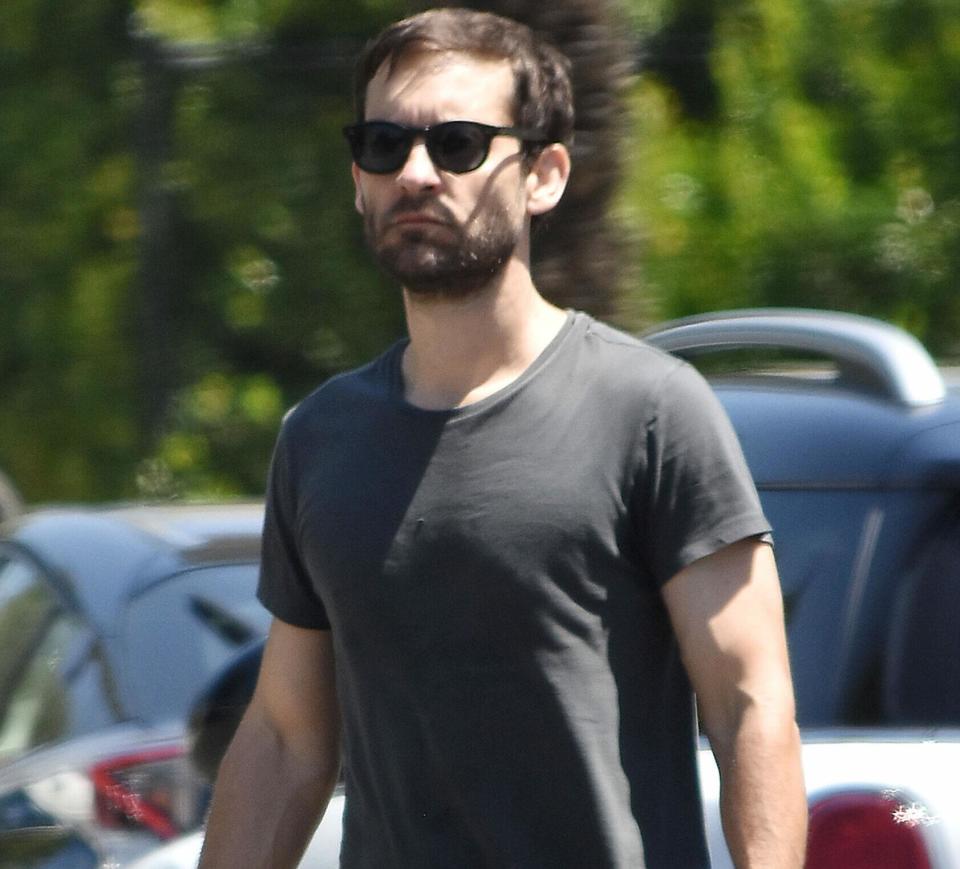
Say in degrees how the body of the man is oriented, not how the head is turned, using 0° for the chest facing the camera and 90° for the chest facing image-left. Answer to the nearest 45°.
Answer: approximately 45°

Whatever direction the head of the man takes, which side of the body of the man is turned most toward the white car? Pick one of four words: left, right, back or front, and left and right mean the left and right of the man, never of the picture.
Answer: back

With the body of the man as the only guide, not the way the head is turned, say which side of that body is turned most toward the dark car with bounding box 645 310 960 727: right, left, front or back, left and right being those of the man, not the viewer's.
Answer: back

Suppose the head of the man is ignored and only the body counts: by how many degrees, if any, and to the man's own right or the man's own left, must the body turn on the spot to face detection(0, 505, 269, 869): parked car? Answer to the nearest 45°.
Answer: approximately 90° to the man's own right
